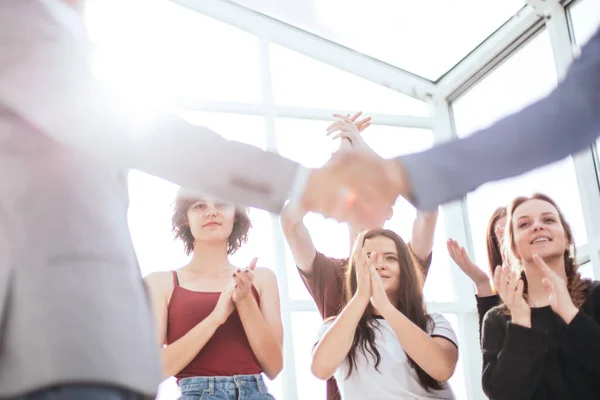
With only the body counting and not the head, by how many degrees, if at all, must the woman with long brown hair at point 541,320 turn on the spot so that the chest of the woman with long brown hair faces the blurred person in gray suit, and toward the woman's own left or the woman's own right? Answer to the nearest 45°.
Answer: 0° — they already face them

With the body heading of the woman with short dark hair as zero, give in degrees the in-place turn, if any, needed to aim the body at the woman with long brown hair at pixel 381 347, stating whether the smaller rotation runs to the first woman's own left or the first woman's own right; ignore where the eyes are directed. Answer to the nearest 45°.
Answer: approximately 90° to the first woman's own left

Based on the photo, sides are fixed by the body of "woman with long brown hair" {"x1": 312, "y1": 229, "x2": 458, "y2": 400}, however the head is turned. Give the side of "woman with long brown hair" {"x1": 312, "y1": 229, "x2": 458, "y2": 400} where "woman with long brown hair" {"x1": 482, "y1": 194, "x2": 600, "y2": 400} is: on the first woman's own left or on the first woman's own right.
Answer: on the first woman's own left

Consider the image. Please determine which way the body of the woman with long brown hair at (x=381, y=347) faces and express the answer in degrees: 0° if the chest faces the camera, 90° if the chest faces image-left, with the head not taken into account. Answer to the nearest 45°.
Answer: approximately 0°

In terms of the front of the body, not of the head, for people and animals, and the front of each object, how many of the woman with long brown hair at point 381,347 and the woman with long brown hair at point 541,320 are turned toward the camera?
2
